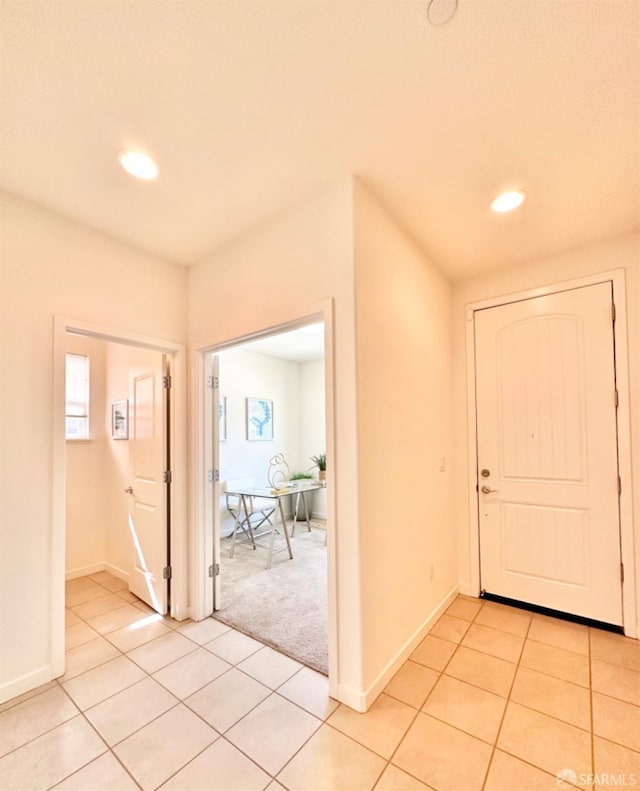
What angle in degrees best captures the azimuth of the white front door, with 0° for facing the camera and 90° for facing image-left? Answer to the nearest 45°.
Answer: approximately 45°

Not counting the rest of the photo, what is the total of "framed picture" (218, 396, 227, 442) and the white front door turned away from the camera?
0

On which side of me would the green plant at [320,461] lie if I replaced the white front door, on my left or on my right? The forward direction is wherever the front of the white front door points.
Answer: on my right

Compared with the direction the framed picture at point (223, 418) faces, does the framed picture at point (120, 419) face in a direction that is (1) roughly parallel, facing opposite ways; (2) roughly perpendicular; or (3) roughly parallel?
roughly perpendicular

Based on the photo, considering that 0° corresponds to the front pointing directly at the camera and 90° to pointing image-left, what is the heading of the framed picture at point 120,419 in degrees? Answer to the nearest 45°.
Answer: approximately 45°

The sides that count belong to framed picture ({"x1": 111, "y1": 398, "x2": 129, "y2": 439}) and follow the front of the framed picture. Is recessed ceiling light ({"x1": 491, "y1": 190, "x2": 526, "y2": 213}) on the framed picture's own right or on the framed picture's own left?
on the framed picture's own left

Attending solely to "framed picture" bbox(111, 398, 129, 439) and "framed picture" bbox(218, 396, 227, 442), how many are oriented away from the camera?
0

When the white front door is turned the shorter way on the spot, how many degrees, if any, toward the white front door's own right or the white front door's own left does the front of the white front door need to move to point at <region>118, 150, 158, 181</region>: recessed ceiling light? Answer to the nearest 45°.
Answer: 0° — it already faces it

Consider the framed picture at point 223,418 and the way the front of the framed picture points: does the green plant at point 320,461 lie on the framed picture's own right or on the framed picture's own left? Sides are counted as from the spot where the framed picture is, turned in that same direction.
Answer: on the framed picture's own left

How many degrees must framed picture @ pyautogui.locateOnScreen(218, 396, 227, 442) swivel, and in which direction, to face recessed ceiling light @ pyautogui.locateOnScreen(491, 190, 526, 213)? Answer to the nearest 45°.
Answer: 0° — it already faces it

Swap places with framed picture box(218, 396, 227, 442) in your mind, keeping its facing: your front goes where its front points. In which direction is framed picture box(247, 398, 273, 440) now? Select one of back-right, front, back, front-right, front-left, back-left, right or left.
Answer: left
